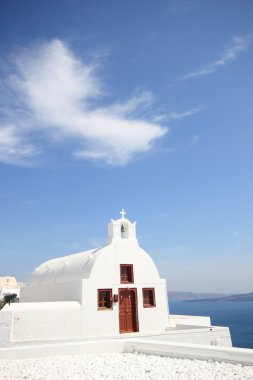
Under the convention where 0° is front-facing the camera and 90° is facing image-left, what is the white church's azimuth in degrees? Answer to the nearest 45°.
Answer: approximately 315°
